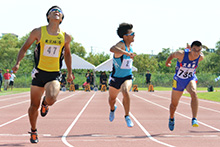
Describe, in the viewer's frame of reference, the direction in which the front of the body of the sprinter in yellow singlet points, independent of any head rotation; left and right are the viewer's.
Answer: facing the viewer
